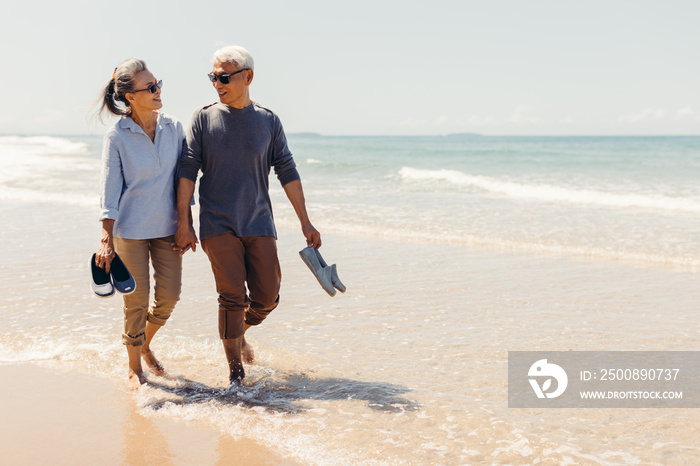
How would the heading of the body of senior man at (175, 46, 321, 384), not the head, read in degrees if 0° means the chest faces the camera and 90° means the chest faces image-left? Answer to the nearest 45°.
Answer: approximately 0°
